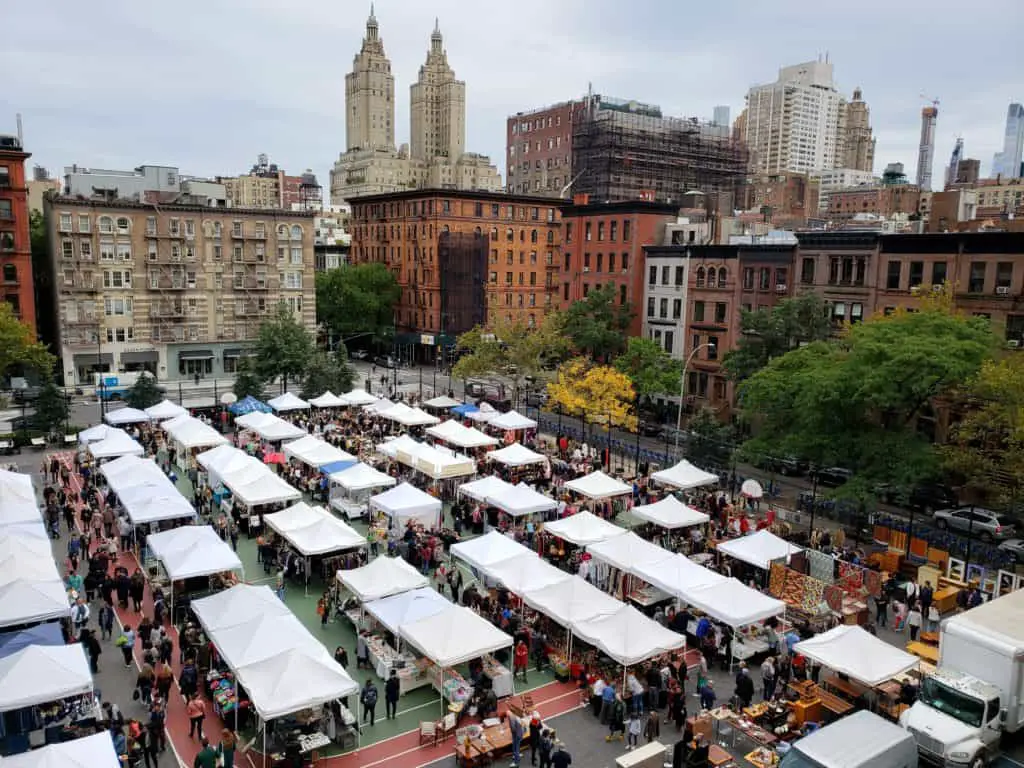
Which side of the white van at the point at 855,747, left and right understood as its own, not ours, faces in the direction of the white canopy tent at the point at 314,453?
right

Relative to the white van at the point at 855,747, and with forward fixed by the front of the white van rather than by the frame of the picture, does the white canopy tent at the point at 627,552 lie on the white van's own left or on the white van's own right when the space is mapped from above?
on the white van's own right

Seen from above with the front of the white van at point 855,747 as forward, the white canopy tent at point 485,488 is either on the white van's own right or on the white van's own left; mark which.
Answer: on the white van's own right

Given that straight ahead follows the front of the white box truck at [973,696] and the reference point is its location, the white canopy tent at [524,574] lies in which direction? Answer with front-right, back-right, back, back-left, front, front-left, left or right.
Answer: front-right

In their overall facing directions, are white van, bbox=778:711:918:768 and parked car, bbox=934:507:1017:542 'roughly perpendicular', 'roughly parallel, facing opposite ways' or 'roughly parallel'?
roughly perpendicular

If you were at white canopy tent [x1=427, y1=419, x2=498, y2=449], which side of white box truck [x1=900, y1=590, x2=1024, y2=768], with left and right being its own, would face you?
right

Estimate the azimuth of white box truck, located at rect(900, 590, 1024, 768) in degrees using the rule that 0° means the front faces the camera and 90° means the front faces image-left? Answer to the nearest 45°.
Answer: approximately 45°

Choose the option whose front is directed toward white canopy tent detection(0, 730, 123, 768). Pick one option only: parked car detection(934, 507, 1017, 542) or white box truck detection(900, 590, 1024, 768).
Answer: the white box truck
